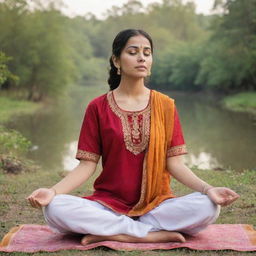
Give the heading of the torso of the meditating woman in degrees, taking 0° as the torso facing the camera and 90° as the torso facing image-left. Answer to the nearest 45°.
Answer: approximately 0°
